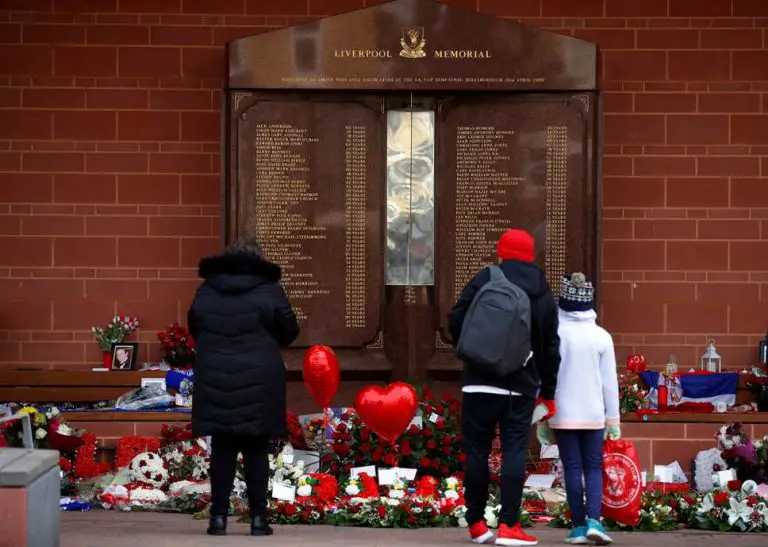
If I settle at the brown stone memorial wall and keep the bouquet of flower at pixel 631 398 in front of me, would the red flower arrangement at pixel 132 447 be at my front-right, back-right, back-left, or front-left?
back-right

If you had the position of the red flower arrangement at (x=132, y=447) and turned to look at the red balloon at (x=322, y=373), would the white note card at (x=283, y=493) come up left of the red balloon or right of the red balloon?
right

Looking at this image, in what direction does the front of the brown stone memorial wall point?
toward the camera

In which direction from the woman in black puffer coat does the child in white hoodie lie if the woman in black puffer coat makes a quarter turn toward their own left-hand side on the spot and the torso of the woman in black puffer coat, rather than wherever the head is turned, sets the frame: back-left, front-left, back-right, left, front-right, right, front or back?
back

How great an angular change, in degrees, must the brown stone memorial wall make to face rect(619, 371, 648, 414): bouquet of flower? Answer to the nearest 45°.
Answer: approximately 90° to its left

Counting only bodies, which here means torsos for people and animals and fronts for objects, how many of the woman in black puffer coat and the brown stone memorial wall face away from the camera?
1

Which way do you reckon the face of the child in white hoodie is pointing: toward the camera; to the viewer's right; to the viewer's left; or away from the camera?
away from the camera

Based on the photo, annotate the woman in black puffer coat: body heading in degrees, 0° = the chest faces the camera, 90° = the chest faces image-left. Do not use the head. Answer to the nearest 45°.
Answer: approximately 180°

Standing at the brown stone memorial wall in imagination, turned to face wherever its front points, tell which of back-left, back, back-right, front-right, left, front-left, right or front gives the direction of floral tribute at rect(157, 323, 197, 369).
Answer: right

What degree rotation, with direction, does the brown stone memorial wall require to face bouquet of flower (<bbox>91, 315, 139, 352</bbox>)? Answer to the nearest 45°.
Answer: approximately 90° to its right

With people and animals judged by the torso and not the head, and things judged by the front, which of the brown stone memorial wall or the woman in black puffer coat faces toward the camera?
the brown stone memorial wall

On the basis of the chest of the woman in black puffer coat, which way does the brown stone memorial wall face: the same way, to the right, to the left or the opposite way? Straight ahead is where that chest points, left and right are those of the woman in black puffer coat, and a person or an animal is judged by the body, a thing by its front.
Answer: the opposite way

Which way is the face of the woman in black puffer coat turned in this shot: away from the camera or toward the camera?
away from the camera

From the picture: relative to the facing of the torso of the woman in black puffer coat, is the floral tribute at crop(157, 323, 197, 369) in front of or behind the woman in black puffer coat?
in front

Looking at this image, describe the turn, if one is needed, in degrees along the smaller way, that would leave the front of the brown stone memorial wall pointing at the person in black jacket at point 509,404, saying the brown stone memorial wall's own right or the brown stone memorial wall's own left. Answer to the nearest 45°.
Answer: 0° — it already faces them

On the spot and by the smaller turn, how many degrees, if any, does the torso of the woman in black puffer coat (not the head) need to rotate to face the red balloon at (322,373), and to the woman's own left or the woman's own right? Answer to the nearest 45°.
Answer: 0° — they already face it
